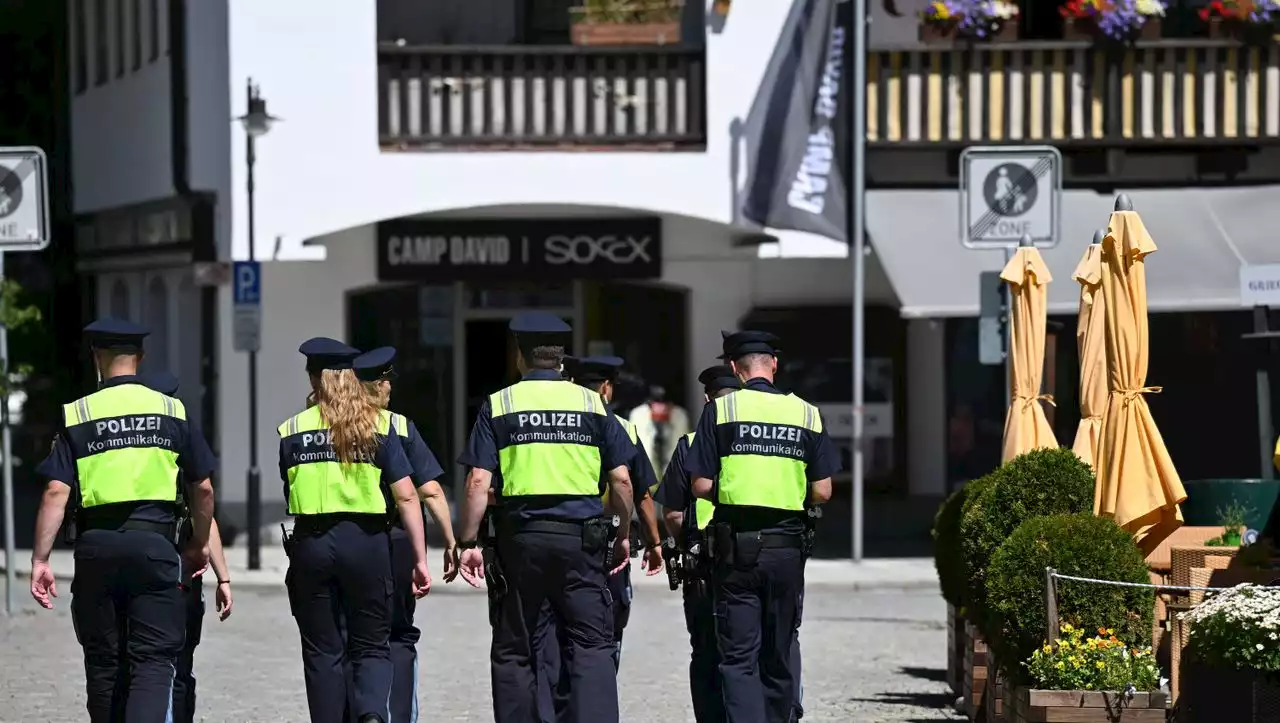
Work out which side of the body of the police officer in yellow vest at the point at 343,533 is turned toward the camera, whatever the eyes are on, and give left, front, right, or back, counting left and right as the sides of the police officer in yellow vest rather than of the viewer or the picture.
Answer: back

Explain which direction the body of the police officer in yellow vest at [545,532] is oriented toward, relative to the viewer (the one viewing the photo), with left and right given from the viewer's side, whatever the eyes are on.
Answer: facing away from the viewer

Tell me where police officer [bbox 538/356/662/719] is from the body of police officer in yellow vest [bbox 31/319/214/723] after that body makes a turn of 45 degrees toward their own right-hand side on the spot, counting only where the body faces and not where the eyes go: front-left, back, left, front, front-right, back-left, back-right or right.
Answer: front-right

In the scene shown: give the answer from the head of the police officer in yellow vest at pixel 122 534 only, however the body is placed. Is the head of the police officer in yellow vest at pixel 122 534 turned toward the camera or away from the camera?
away from the camera

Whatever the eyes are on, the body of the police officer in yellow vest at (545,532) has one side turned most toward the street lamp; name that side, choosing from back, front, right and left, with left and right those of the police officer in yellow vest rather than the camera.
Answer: front

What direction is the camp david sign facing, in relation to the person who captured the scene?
facing the viewer

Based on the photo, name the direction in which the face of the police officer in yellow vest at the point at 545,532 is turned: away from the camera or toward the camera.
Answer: away from the camera

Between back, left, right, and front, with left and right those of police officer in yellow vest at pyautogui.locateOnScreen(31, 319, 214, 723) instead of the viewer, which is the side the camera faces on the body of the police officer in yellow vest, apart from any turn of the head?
back

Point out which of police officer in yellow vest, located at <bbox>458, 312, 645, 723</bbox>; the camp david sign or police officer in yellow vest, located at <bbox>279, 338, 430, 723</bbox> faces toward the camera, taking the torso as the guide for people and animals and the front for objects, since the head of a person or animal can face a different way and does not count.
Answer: the camp david sign

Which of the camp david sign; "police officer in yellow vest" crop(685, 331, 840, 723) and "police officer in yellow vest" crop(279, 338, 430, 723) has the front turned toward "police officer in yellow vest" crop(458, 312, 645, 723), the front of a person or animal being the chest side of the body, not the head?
the camp david sign

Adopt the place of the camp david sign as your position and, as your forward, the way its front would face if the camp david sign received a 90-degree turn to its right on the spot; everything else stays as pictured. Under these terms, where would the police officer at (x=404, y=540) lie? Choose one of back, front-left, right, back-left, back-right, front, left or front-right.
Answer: left

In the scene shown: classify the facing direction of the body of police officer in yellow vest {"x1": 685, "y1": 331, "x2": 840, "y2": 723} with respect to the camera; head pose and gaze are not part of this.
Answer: away from the camera
